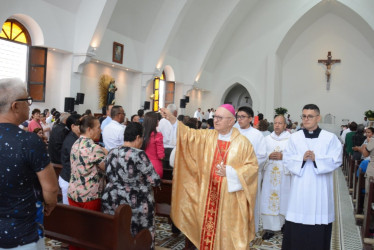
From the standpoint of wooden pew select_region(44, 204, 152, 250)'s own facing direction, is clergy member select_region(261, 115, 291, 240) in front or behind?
in front

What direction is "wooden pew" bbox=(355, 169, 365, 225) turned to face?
away from the camera

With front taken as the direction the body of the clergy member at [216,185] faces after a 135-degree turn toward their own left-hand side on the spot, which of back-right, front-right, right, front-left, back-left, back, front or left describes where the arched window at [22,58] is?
back-left

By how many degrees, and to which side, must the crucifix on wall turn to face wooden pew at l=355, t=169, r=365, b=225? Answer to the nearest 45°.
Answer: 0° — it already faces it

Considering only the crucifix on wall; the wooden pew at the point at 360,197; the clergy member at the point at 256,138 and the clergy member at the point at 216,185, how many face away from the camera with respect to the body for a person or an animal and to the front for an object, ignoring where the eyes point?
1

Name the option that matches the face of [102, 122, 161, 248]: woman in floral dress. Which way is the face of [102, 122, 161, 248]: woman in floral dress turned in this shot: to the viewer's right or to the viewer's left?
to the viewer's right

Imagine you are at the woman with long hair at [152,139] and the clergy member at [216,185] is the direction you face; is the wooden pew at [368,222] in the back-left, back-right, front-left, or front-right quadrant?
front-left

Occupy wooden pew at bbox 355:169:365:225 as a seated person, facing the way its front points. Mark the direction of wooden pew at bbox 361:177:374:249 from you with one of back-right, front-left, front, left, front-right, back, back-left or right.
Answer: back

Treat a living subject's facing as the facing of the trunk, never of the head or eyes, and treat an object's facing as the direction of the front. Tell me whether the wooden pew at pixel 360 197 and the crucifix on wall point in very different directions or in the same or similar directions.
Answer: very different directions

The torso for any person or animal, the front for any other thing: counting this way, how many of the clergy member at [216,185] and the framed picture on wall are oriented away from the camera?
0

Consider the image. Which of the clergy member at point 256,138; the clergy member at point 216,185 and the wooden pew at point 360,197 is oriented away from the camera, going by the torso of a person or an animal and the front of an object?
the wooden pew

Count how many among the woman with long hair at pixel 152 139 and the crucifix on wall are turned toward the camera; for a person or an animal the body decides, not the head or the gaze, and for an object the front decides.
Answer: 1

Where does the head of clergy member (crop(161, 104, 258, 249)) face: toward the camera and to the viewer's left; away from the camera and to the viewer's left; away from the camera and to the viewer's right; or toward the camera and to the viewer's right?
toward the camera and to the viewer's left

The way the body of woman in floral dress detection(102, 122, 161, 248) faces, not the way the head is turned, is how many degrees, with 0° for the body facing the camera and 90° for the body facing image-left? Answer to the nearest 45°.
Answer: approximately 225°

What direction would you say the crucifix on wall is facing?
toward the camera

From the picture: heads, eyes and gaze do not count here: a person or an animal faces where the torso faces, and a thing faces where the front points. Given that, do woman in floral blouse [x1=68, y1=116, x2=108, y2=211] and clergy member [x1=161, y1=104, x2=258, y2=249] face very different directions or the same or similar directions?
very different directions

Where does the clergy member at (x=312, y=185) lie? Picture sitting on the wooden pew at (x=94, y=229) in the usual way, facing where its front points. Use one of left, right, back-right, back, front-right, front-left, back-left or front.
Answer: front-right

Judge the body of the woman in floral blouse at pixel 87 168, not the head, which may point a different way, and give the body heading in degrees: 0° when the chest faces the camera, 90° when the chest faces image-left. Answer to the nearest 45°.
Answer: approximately 225°
